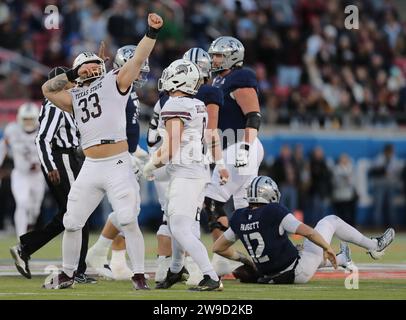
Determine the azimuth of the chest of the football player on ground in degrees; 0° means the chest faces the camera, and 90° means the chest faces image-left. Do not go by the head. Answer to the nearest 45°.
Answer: approximately 225°

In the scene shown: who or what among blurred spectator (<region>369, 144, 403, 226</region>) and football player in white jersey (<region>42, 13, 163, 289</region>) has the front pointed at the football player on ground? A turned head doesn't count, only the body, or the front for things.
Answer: the blurred spectator

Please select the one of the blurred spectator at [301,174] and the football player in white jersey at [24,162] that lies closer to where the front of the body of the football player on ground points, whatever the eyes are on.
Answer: the blurred spectator

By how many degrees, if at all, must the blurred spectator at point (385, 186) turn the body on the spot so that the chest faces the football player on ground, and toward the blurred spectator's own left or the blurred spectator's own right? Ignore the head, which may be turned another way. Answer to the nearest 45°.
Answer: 0° — they already face them

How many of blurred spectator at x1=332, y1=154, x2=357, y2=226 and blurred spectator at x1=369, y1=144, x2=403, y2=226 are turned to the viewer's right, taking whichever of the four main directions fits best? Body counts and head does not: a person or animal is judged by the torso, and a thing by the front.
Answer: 0

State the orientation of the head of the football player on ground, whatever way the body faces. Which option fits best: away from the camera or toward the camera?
away from the camera

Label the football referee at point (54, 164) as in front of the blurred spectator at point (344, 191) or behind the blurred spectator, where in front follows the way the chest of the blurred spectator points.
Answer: in front

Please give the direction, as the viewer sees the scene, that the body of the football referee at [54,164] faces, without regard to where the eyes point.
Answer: to the viewer's right

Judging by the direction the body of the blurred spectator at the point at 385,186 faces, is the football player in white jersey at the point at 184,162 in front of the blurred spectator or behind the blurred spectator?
in front

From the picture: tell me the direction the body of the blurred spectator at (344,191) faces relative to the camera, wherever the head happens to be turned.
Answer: toward the camera

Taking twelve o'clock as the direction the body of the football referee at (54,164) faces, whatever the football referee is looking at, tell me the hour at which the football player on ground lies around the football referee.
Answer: The football player on ground is roughly at 1 o'clock from the football referee.

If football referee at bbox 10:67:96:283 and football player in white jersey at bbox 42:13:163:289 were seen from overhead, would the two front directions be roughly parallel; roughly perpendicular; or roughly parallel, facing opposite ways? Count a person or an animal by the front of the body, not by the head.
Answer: roughly perpendicular

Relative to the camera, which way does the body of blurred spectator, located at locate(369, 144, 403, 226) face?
toward the camera

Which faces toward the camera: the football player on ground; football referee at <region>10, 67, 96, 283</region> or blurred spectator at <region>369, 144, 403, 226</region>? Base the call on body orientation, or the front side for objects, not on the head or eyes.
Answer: the blurred spectator
